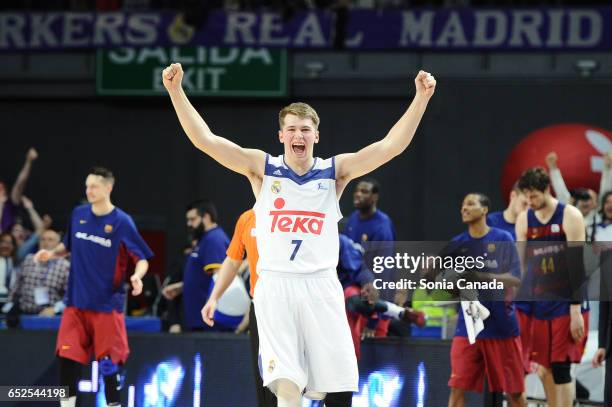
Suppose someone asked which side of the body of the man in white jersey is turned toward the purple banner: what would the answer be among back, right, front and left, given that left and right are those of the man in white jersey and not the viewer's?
back

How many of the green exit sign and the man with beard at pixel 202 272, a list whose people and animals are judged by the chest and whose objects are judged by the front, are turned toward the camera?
1

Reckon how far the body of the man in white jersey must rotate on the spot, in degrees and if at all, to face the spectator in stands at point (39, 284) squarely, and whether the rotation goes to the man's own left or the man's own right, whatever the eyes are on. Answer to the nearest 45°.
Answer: approximately 135° to the man's own right

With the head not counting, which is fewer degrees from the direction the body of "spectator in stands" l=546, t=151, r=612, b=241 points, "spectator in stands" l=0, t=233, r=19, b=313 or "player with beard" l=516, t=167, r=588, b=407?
the player with beard

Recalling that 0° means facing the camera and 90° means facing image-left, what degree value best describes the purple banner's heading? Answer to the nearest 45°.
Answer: approximately 0°

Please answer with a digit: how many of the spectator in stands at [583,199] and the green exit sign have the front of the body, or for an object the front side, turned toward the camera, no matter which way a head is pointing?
2

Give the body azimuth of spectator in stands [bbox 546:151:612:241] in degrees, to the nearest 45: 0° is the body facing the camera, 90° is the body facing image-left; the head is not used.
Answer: approximately 0°
